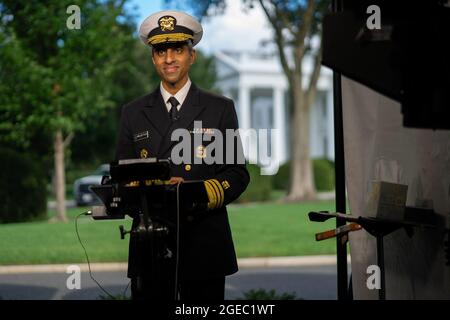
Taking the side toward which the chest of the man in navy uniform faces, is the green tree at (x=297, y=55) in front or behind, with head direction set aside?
behind

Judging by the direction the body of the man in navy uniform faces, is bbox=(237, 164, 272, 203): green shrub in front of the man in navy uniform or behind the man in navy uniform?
behind

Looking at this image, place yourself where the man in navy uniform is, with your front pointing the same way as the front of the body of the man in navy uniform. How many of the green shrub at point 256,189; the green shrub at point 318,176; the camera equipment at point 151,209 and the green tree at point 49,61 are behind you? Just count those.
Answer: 3

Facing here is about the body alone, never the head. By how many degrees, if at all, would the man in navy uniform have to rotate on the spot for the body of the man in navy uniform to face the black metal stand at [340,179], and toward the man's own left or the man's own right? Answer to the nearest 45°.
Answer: approximately 90° to the man's own left

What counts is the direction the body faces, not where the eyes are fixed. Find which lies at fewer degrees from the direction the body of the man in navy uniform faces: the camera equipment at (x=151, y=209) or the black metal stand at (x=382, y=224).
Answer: the camera equipment

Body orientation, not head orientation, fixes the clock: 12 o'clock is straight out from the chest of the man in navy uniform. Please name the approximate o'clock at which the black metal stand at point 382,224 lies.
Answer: The black metal stand is roughly at 10 o'clock from the man in navy uniform.

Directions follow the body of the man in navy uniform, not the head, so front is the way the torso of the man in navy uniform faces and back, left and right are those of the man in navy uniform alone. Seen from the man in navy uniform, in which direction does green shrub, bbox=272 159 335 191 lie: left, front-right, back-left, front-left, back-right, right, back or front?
back

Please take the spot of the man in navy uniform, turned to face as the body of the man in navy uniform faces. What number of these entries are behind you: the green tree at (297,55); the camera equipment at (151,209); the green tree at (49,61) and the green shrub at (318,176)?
3

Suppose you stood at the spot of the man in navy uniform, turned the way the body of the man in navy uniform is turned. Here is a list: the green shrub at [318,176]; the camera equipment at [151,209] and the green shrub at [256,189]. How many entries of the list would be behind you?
2

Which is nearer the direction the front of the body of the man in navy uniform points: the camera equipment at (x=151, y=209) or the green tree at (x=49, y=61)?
the camera equipment

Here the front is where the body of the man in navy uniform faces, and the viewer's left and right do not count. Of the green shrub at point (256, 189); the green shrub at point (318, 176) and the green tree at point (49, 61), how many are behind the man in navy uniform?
3

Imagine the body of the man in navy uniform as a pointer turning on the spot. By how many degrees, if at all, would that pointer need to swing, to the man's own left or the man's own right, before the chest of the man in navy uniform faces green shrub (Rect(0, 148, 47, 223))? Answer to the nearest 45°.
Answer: approximately 180°

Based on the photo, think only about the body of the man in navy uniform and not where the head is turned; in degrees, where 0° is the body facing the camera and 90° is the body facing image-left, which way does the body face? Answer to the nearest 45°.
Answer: approximately 0°

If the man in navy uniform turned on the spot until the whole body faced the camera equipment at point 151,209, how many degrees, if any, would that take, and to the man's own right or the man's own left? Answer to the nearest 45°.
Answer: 0° — they already face it
